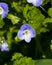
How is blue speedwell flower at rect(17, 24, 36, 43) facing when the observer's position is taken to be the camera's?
facing the viewer

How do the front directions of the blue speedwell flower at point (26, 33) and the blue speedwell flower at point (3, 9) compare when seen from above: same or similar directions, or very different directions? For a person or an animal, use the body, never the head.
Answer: same or similar directions

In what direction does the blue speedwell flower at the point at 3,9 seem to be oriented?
toward the camera

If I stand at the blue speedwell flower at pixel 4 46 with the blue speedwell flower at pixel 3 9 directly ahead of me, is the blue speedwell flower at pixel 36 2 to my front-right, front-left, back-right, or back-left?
front-right

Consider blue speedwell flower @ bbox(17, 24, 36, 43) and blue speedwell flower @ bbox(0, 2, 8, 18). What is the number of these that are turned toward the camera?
2

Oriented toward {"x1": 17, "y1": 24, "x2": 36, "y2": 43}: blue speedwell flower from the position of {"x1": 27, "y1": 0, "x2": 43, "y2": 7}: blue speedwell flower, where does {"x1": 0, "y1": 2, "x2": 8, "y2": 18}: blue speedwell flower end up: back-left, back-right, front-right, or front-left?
front-right
